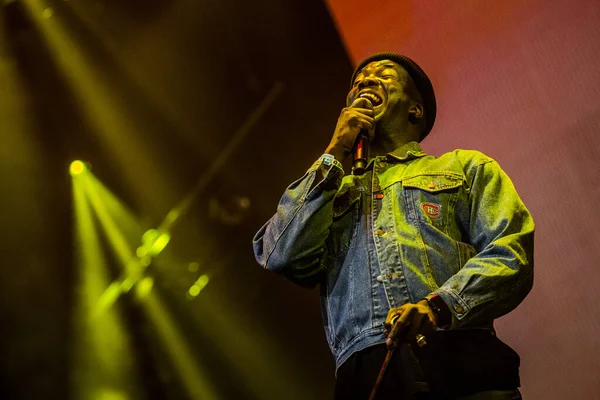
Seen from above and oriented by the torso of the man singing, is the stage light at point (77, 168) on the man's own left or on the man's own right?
on the man's own right

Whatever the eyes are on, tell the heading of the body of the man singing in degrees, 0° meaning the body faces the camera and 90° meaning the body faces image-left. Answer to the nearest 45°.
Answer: approximately 45°
